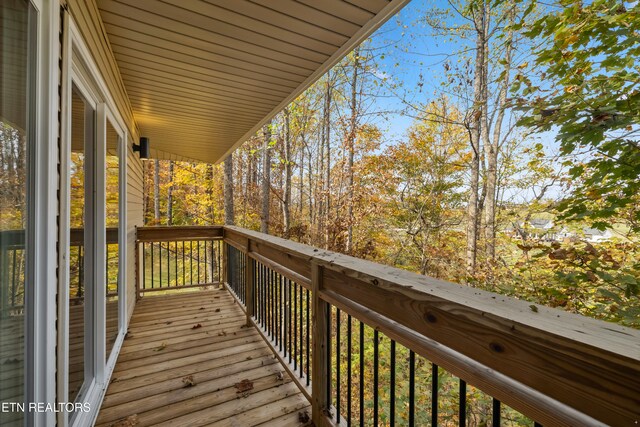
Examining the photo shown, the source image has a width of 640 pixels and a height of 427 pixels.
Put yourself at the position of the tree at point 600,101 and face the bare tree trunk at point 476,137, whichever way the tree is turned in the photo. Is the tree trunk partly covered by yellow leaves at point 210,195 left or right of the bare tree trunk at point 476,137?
left

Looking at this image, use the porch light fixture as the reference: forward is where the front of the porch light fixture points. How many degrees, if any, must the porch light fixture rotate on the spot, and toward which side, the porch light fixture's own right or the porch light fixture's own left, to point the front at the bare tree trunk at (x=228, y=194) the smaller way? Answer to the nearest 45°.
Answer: approximately 45° to the porch light fixture's own left

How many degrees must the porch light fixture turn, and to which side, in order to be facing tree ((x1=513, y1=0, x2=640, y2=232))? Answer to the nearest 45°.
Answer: approximately 45° to its right

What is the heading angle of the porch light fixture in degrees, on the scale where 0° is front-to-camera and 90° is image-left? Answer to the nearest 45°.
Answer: approximately 270°

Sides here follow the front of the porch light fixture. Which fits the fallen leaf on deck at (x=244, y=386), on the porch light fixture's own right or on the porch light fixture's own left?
on the porch light fixture's own right

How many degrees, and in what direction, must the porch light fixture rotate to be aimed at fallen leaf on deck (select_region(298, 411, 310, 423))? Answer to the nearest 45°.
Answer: approximately 90° to its right

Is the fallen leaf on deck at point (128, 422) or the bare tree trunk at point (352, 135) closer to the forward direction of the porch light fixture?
the bare tree trunk

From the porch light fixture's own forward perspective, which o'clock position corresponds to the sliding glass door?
The sliding glass door is roughly at 3 o'clock from the porch light fixture.

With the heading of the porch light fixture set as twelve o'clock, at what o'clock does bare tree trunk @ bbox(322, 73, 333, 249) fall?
The bare tree trunk is roughly at 11 o'clock from the porch light fixture.

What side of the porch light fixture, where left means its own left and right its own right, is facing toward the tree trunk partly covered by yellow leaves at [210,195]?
left

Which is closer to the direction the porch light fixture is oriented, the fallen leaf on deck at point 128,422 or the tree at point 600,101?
the tree

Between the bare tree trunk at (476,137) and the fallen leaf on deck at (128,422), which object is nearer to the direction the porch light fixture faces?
the bare tree trunk

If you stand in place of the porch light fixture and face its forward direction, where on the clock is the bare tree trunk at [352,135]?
The bare tree trunk is roughly at 11 o'clock from the porch light fixture.
